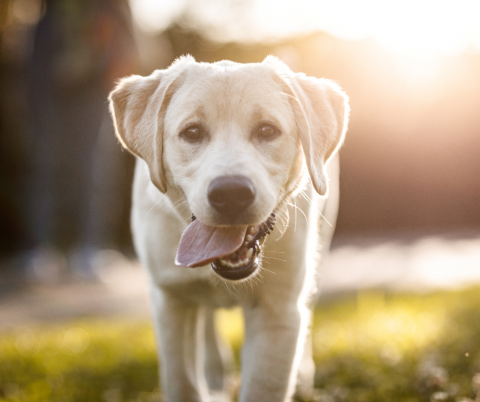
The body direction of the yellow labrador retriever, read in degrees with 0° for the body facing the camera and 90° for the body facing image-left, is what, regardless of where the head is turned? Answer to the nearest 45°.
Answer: approximately 0°
